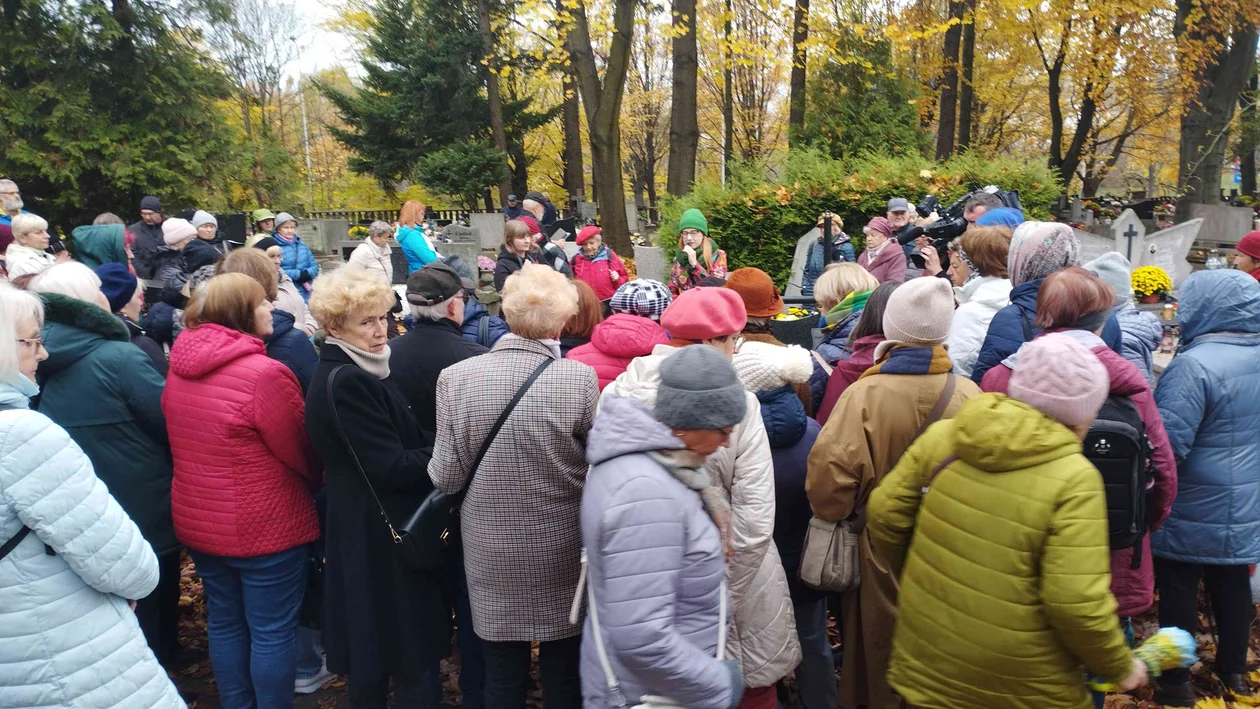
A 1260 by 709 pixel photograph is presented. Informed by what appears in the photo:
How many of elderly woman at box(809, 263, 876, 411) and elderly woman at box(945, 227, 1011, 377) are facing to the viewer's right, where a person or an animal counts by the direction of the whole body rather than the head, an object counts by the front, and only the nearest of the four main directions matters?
0

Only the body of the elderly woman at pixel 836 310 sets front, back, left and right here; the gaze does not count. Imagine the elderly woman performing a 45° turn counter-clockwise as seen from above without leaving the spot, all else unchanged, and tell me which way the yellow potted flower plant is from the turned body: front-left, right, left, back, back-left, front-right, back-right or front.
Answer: back-right

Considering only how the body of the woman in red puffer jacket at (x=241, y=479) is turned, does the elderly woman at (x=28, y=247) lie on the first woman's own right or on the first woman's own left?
on the first woman's own left

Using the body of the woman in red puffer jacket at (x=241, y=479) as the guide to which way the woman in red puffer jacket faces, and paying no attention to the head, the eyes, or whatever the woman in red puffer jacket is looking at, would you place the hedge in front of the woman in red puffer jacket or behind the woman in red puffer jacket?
in front

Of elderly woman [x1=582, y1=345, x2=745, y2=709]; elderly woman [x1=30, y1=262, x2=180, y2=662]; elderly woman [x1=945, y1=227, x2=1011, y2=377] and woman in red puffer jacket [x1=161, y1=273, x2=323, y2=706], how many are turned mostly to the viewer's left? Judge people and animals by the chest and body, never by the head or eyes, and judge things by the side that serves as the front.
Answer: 1

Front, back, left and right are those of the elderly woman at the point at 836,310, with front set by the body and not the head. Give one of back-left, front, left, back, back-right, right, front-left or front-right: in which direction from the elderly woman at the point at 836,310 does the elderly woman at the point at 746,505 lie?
back-left

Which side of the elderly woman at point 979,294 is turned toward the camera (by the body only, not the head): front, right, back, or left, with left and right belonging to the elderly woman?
back

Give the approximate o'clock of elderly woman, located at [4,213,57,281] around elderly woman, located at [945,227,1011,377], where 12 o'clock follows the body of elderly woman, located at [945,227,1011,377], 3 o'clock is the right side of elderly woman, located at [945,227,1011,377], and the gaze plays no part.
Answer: elderly woman, located at [4,213,57,281] is roughly at 12 o'clock from elderly woman, located at [945,227,1011,377].

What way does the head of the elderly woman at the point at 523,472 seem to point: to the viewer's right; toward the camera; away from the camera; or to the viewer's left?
away from the camera

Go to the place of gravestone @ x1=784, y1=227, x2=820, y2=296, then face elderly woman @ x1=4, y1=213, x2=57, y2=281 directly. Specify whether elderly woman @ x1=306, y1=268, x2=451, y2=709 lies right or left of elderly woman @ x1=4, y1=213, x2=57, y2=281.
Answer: left

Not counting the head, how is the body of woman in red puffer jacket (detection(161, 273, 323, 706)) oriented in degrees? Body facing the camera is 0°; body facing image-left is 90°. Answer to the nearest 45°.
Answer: approximately 225°
